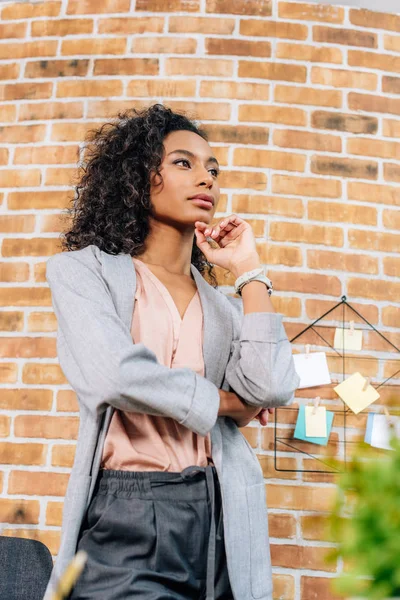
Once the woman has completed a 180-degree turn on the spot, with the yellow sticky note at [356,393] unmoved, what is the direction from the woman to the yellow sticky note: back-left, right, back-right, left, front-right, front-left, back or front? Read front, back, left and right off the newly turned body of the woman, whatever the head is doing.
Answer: right

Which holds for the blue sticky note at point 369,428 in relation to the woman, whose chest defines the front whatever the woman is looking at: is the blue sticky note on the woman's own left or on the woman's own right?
on the woman's own left

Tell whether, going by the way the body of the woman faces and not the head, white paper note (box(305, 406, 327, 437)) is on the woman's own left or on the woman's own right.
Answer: on the woman's own left

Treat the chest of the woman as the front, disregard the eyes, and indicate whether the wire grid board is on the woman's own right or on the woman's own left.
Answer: on the woman's own left

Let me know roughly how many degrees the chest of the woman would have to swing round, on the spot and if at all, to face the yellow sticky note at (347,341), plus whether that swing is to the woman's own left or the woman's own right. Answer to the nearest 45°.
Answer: approximately 90° to the woman's own left

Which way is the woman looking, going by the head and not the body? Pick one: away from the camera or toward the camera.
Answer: toward the camera

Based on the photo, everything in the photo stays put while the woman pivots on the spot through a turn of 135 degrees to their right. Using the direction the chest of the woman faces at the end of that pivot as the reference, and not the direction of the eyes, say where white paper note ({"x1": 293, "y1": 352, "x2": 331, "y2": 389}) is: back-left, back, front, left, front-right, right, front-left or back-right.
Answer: back-right
